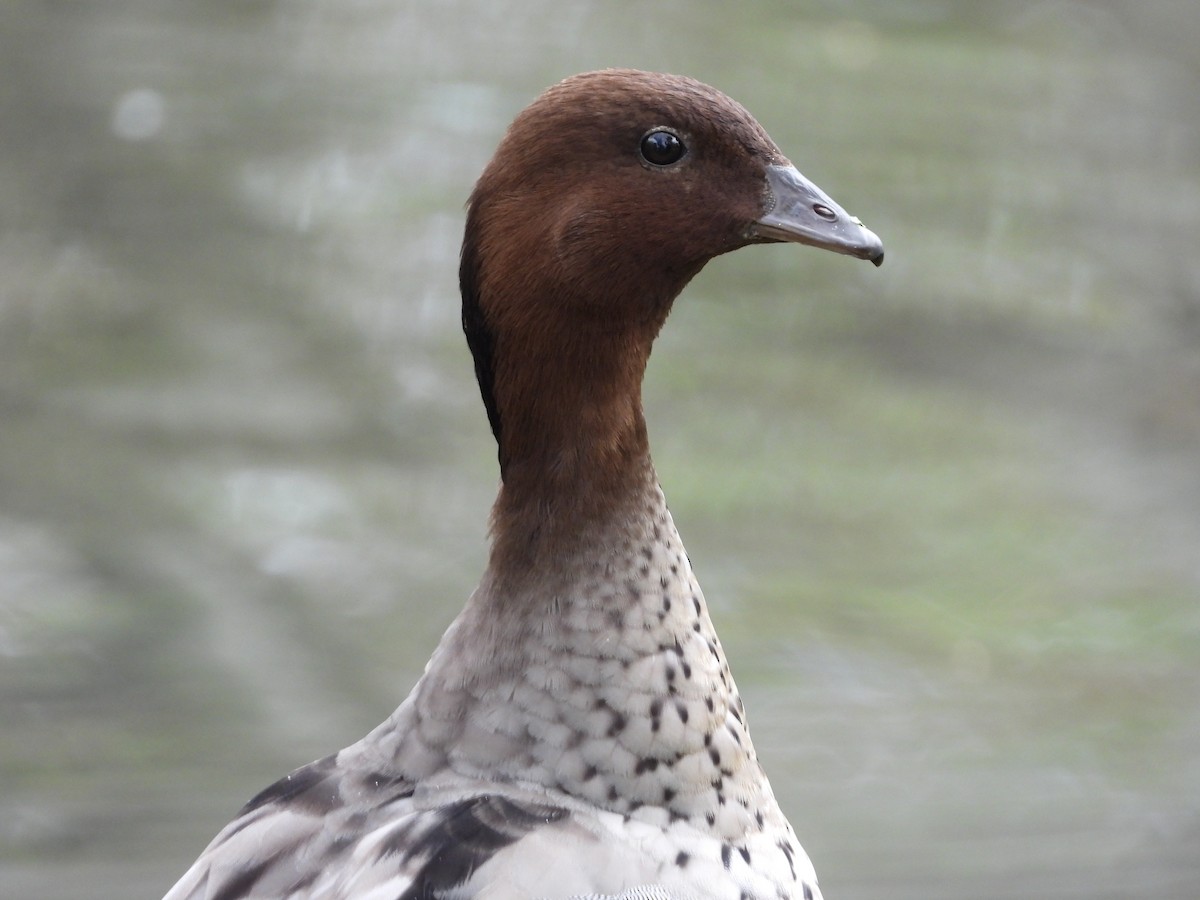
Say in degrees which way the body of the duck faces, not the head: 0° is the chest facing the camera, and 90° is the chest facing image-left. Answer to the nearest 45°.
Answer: approximately 270°
